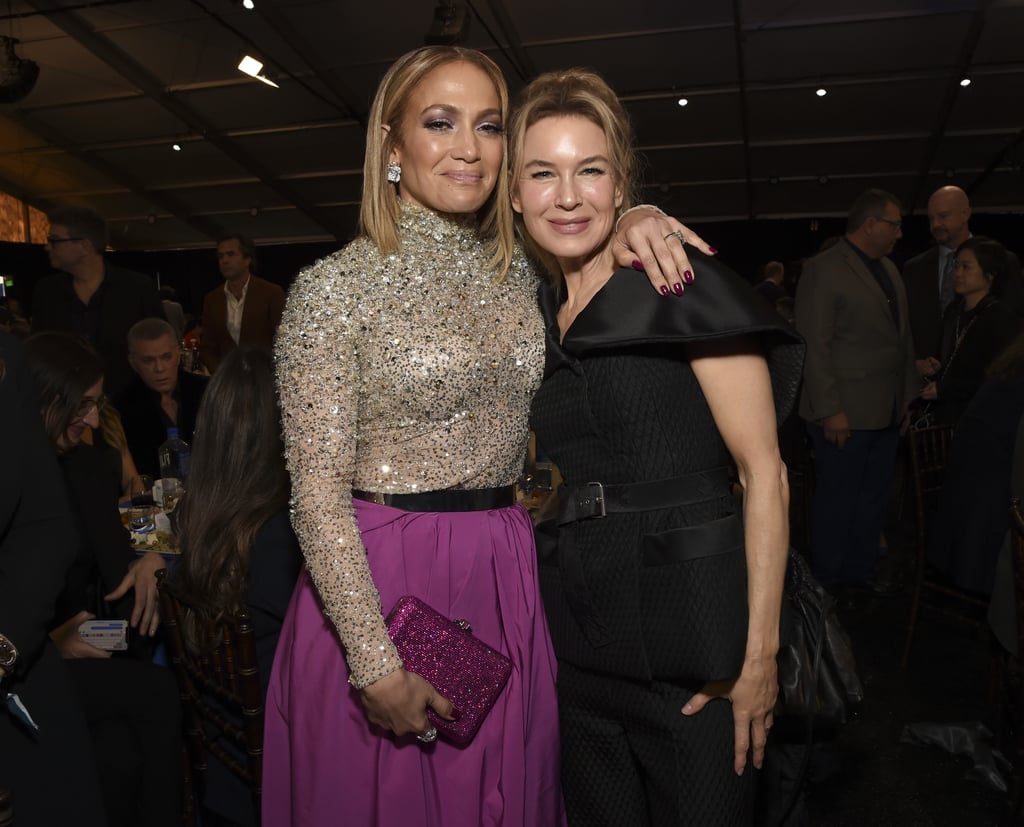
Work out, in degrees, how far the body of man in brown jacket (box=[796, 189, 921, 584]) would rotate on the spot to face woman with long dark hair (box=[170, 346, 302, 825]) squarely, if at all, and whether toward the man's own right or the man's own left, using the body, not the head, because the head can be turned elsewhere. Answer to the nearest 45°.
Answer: approximately 90° to the man's own right

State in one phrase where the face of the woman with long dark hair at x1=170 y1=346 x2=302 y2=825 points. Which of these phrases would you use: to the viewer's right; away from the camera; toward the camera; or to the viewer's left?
away from the camera

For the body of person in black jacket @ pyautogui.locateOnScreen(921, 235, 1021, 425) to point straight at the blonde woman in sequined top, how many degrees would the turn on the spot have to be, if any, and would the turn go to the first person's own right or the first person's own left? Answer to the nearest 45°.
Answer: approximately 45° to the first person's own left

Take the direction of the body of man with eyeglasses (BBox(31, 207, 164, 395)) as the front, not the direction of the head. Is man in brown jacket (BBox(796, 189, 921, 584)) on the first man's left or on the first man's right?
on the first man's left
